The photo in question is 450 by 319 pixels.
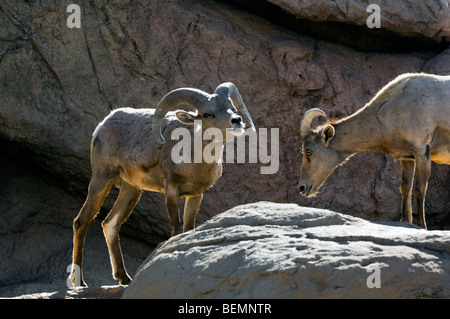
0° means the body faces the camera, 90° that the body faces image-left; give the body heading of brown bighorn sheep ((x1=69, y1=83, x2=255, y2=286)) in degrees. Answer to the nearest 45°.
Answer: approximately 315°

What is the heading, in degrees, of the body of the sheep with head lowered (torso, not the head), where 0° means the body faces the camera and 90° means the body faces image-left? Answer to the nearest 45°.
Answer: approximately 90°

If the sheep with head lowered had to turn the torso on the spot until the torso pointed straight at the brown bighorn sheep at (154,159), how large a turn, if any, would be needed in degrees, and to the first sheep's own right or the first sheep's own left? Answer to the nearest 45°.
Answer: approximately 45° to the first sheep's own left

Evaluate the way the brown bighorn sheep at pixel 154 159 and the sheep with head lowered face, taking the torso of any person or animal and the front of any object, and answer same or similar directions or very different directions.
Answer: very different directions

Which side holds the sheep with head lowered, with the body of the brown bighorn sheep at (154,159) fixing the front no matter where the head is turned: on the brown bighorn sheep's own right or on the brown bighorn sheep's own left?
on the brown bighorn sheep's own left

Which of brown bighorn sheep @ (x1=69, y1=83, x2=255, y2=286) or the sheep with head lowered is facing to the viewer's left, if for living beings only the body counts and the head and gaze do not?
the sheep with head lowered

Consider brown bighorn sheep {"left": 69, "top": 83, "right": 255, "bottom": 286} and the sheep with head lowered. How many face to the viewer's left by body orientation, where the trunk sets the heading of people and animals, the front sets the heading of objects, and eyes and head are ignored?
1
